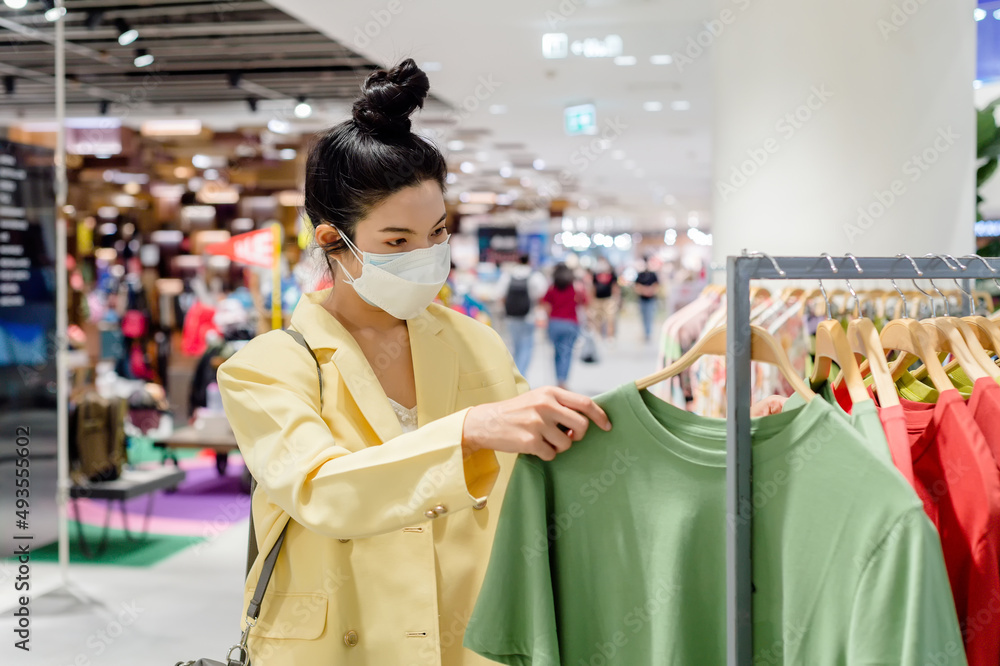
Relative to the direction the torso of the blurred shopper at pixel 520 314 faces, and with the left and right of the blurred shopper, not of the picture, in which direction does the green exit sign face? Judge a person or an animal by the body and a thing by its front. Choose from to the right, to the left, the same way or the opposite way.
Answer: the opposite way

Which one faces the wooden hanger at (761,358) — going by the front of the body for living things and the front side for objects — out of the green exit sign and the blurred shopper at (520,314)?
the green exit sign

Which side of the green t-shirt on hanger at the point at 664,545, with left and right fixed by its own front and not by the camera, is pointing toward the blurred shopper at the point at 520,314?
back

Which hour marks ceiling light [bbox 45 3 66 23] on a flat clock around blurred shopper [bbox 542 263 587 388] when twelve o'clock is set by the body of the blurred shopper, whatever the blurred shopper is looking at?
The ceiling light is roughly at 7 o'clock from the blurred shopper.

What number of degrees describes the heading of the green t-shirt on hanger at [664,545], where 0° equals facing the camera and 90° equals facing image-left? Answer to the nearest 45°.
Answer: approximately 0°

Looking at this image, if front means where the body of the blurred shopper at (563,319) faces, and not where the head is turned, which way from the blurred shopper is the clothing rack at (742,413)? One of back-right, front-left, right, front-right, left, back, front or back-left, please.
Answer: back

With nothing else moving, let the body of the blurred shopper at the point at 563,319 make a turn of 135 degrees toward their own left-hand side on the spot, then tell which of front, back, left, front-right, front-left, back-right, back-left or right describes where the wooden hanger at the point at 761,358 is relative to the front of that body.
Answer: front-left

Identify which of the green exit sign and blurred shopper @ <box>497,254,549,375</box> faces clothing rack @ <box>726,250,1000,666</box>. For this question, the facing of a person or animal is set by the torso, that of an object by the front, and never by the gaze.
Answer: the green exit sign

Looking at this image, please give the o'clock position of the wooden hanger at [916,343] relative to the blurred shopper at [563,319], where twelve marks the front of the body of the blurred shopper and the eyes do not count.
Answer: The wooden hanger is roughly at 6 o'clock from the blurred shopper.

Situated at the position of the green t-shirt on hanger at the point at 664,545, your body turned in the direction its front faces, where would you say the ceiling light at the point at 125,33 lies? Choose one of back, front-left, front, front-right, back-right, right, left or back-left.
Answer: back-right

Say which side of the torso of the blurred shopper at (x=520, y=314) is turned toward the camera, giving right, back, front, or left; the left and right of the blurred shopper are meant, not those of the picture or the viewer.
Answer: back

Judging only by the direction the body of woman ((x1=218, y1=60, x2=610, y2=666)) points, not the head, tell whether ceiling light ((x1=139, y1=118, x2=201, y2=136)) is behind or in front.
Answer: behind

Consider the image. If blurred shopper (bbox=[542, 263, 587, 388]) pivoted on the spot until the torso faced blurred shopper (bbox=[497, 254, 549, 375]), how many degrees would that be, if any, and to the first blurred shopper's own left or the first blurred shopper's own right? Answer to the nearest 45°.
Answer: approximately 45° to the first blurred shopper's own left

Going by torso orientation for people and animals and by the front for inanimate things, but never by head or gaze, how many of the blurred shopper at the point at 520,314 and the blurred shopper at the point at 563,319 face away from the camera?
2

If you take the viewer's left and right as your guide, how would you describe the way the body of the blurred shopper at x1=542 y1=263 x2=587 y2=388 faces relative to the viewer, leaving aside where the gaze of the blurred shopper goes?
facing away from the viewer
